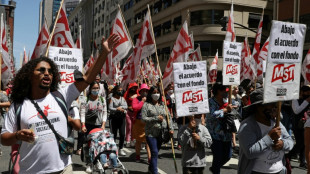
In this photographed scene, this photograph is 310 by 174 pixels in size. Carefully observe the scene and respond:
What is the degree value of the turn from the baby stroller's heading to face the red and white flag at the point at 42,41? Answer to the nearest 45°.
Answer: approximately 180°

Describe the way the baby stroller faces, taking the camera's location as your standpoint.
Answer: facing the viewer and to the right of the viewer

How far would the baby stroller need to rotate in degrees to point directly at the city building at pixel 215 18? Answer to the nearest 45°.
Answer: approximately 135° to its left

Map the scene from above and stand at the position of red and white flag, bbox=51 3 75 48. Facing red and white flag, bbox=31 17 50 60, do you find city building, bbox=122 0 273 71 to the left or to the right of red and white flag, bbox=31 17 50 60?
right

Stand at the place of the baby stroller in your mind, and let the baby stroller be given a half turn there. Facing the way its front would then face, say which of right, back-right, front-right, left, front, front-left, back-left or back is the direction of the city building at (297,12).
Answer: right

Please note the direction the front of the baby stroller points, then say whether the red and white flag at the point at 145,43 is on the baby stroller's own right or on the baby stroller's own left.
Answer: on the baby stroller's own left

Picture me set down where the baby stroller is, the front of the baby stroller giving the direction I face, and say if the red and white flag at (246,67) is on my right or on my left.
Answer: on my left
